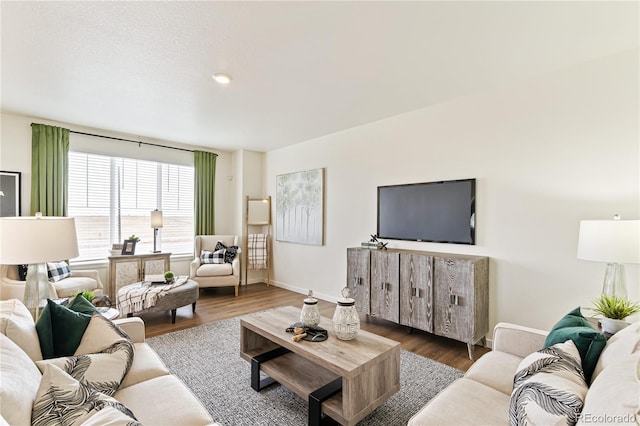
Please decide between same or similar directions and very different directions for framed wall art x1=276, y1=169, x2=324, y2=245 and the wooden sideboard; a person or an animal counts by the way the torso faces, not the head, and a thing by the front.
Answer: same or similar directions

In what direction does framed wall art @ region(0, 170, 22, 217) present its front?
toward the camera

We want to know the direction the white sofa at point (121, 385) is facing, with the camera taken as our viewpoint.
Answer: facing to the right of the viewer

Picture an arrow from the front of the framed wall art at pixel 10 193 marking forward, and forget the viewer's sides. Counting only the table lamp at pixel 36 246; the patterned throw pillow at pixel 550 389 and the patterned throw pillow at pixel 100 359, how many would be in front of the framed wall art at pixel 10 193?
3

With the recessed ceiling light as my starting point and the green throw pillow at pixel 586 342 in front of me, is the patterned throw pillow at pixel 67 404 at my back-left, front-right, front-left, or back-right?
front-right

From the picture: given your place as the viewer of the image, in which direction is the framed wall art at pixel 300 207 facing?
facing the viewer and to the left of the viewer

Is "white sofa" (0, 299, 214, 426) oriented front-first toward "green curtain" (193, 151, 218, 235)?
no

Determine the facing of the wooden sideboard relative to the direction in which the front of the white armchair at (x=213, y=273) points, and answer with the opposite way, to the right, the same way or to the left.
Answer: to the right

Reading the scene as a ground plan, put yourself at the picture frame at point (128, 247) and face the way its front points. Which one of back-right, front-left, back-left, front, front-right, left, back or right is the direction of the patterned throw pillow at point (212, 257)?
left

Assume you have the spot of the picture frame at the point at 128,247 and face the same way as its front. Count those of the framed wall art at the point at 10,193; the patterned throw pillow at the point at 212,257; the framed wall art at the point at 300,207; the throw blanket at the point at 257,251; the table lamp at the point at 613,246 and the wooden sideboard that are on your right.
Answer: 1

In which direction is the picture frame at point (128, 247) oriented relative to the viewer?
toward the camera

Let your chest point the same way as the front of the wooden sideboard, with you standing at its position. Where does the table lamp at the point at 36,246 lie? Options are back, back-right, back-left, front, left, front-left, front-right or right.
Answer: front

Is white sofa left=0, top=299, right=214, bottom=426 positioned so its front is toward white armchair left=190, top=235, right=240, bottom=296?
no

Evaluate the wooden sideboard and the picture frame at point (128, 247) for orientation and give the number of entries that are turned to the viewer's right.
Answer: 0

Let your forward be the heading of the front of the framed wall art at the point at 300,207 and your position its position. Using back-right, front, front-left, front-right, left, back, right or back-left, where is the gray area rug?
front-left
